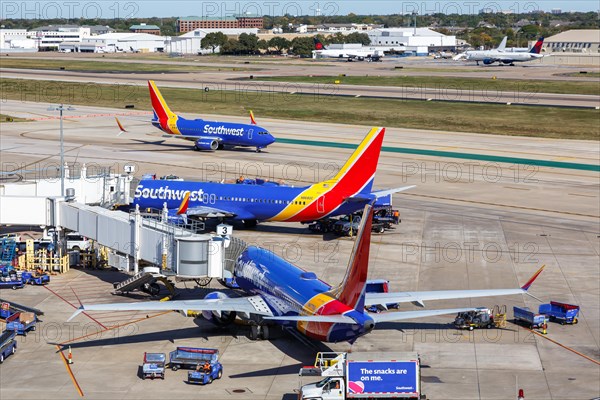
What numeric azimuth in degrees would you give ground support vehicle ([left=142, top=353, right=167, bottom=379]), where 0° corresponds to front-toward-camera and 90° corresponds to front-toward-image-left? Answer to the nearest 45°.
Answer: approximately 0°

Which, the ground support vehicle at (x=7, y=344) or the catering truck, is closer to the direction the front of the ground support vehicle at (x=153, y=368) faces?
the catering truck

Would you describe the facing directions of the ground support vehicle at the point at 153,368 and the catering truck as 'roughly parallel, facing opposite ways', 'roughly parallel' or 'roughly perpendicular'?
roughly perpendicular

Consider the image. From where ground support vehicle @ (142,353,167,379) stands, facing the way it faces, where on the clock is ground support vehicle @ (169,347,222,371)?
ground support vehicle @ (169,347,222,371) is roughly at 8 o'clock from ground support vehicle @ (142,353,167,379).

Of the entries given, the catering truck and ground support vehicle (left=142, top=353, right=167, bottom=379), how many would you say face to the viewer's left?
1

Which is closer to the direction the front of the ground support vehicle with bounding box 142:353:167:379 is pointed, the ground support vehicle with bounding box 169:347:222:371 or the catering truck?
the catering truck

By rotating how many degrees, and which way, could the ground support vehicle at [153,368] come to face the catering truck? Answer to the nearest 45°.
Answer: approximately 45° to its left

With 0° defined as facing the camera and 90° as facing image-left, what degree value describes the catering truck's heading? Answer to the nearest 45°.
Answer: approximately 90°

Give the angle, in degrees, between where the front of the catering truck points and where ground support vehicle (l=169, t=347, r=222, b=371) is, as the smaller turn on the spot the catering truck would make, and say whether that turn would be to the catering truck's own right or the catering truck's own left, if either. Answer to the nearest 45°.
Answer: approximately 45° to the catering truck's own right

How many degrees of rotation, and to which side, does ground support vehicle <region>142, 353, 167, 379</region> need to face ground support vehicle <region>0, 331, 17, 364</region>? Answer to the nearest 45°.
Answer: approximately 135° to its right

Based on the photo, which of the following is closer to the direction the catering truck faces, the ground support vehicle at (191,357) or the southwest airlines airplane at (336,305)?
the ground support vehicle

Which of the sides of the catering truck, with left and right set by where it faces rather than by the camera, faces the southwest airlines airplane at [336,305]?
right
